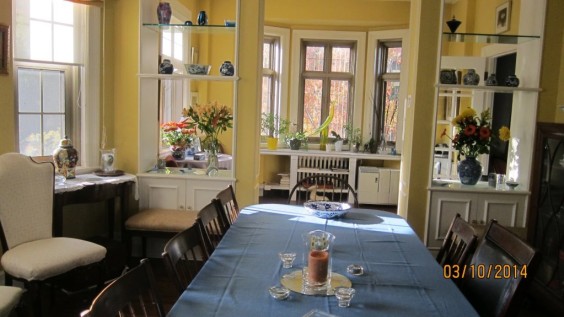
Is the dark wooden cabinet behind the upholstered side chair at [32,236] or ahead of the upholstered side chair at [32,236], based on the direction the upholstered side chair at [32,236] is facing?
ahead

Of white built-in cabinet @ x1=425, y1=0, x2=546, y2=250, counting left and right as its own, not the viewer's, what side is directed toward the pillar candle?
front

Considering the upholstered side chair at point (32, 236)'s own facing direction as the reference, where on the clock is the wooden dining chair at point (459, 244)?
The wooden dining chair is roughly at 12 o'clock from the upholstered side chair.

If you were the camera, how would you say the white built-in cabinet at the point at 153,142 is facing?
facing the viewer

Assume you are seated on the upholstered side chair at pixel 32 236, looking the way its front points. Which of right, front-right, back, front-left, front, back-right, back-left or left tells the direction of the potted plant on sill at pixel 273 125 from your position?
left

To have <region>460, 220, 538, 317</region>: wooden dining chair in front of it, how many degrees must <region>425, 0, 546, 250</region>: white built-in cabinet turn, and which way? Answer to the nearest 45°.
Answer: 0° — it already faces it

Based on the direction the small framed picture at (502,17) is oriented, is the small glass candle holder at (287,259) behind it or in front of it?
in front

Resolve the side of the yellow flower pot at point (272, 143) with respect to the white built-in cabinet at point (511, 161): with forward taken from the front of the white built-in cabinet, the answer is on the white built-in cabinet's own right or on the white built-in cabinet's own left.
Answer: on the white built-in cabinet's own right

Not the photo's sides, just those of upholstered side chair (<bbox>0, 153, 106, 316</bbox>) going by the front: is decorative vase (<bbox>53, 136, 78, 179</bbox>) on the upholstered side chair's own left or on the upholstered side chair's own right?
on the upholstered side chair's own left

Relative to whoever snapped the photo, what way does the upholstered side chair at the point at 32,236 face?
facing the viewer and to the right of the viewer

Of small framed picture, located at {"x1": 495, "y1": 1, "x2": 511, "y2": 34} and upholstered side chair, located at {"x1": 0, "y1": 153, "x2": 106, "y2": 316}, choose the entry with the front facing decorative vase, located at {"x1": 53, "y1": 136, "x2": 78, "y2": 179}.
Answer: the small framed picture

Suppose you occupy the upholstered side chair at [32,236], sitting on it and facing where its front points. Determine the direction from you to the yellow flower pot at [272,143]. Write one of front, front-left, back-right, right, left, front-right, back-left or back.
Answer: left

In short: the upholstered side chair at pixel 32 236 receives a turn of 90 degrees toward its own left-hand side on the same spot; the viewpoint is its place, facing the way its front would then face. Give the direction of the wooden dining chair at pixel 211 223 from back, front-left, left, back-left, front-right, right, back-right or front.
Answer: right

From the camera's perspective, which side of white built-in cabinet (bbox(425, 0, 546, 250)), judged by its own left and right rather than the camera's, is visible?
front

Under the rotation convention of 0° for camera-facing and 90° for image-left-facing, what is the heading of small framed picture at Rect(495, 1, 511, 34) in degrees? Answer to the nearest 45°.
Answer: approximately 45°

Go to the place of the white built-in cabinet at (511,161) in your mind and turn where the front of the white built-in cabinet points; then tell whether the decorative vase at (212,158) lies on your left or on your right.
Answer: on your right

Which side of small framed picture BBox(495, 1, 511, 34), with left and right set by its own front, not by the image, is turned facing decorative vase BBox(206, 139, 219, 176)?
front

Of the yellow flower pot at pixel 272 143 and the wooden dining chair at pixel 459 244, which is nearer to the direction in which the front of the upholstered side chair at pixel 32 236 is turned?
the wooden dining chair

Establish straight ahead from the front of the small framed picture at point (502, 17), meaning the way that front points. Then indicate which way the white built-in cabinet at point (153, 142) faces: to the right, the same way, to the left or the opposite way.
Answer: to the left
